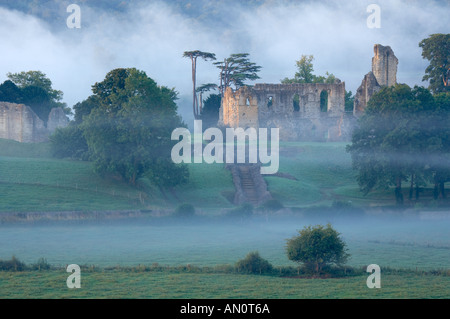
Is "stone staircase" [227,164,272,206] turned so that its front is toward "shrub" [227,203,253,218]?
yes

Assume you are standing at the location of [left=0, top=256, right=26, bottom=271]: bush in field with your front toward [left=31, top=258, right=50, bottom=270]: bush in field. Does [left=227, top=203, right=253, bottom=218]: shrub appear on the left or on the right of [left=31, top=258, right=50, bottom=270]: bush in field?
left

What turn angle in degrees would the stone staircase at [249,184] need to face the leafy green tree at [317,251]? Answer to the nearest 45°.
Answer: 0° — it already faces it

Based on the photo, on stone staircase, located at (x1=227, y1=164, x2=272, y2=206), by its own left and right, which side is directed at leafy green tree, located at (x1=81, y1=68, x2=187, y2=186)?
right

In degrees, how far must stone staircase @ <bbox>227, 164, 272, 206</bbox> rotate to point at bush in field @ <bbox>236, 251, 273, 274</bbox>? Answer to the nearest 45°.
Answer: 0° — it already faces it

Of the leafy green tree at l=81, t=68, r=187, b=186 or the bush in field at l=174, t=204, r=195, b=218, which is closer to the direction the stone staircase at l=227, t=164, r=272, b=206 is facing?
the bush in field

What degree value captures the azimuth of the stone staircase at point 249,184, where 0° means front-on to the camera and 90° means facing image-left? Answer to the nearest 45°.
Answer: approximately 0°

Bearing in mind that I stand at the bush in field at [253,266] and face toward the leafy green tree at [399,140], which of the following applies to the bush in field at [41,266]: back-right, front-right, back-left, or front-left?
back-left

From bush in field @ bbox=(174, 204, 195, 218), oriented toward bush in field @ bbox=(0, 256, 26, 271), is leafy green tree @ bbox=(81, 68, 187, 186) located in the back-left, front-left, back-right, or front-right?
back-right
